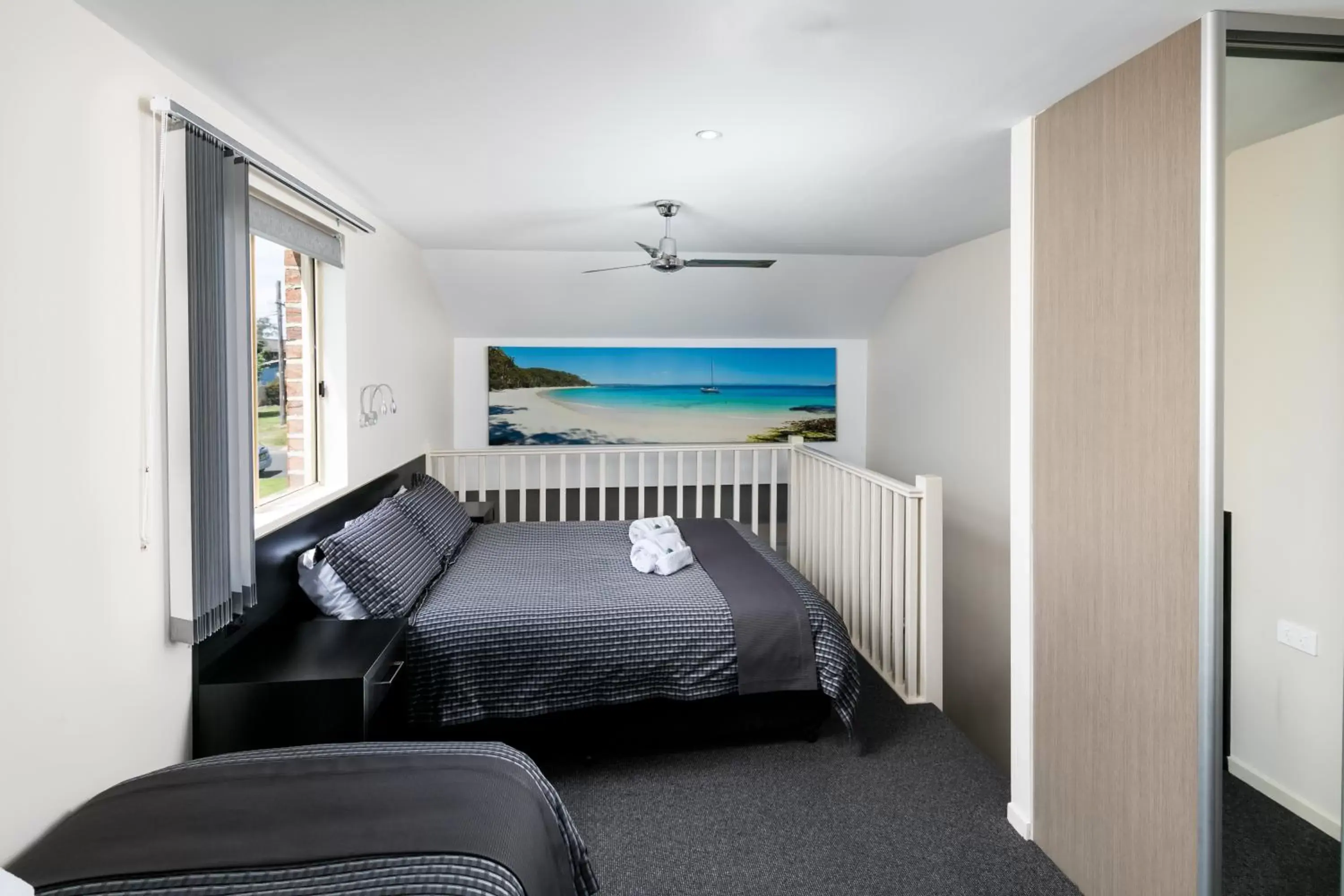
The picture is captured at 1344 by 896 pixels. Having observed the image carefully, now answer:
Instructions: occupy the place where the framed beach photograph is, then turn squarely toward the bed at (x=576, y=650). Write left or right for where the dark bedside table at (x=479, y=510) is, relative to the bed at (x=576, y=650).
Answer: right

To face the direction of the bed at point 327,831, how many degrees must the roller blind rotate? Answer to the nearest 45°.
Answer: approximately 45° to its right

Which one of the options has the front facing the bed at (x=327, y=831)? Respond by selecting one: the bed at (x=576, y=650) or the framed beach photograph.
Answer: the framed beach photograph

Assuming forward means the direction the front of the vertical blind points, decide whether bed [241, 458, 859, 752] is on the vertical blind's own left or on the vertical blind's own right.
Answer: on the vertical blind's own left

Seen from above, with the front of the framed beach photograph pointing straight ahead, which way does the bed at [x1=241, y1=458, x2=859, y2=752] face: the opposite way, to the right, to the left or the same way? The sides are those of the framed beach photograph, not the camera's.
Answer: to the left

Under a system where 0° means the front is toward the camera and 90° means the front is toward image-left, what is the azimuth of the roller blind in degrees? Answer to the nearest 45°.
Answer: approximately 315°

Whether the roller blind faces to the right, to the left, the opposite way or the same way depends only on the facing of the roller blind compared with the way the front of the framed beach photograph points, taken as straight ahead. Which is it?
to the left

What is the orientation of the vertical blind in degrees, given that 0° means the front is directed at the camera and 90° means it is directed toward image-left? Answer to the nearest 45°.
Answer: approximately 315°

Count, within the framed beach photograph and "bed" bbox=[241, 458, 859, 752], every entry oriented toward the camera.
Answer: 1

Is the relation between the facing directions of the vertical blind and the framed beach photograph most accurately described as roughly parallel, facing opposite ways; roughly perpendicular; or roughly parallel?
roughly perpendicular

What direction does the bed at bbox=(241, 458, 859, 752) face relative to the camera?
to the viewer's right
